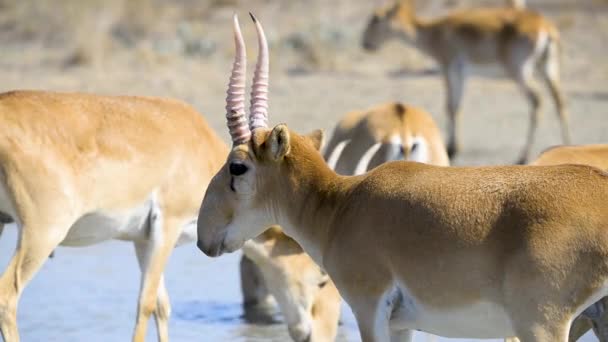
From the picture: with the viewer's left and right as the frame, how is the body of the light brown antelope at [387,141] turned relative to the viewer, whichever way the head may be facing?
facing away from the viewer

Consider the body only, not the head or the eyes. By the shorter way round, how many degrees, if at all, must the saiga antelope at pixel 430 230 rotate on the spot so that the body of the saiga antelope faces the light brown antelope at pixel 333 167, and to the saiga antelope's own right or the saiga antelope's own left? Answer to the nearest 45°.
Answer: approximately 90° to the saiga antelope's own right

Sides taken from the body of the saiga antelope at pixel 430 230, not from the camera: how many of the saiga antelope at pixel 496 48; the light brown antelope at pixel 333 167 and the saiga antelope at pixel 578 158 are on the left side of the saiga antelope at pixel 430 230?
0

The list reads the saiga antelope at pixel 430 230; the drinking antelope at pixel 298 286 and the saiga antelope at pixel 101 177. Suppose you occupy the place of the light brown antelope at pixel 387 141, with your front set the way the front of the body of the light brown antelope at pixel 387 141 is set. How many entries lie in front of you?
0

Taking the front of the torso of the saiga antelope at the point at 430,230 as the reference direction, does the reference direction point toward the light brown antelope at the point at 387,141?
no

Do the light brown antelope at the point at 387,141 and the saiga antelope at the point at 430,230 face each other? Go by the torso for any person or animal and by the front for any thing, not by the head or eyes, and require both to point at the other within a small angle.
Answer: no

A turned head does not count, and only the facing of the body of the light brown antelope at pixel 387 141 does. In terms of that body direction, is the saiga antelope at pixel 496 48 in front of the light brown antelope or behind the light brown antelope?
in front

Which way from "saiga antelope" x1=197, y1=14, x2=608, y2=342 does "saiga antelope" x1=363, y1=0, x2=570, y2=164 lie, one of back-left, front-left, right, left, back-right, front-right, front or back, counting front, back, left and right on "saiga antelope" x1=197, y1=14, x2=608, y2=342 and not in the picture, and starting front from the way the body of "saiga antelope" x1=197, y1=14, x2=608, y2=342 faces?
right

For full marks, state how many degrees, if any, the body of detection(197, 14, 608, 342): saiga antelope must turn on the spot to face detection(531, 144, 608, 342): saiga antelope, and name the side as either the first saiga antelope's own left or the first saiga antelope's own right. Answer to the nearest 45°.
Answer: approximately 135° to the first saiga antelope's own right

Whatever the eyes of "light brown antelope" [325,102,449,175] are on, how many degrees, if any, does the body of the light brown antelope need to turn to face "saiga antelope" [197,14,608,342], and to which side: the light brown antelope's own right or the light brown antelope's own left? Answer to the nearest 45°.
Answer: approximately 180°

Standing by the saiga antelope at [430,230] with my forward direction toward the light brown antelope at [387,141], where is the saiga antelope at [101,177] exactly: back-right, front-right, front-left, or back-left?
front-left

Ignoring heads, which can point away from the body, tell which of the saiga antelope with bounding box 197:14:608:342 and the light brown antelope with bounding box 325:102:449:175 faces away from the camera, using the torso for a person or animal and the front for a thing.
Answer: the light brown antelope

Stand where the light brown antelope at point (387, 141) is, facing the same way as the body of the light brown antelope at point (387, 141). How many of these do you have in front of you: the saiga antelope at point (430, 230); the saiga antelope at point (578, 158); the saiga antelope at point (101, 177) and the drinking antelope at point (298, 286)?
0

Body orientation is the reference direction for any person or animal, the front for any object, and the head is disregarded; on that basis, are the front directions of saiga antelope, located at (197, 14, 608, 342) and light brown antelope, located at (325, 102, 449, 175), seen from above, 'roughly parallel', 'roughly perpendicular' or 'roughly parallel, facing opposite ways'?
roughly perpendicular

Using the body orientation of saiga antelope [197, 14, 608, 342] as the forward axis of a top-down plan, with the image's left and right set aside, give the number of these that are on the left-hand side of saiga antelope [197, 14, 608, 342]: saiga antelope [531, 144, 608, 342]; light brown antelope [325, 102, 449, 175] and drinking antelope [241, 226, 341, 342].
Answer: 0

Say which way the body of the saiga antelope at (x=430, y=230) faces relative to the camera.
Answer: to the viewer's left
